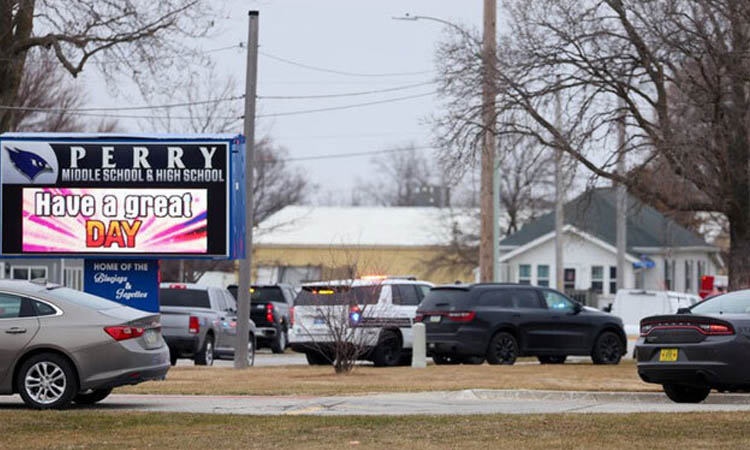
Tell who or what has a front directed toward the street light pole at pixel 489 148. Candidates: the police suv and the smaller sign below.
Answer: the police suv

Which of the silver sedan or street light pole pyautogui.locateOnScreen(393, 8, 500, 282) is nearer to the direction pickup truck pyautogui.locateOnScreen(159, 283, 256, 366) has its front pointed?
the street light pole

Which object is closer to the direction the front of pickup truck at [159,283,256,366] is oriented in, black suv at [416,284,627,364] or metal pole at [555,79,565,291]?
the metal pole

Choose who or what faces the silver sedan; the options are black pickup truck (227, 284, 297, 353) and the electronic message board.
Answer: the electronic message board

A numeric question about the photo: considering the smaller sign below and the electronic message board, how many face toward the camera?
2

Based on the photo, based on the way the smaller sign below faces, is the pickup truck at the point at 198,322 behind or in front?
behind

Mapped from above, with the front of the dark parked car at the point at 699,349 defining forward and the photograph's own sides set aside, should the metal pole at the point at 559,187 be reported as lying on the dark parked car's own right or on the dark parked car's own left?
on the dark parked car's own left

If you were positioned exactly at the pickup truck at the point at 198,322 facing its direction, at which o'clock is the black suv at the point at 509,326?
The black suv is roughly at 2 o'clock from the pickup truck.

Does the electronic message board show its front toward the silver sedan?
yes

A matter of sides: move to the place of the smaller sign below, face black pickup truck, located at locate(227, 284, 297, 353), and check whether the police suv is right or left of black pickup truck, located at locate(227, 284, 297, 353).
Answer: right

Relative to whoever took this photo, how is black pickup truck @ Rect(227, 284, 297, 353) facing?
facing away from the viewer and to the right of the viewer

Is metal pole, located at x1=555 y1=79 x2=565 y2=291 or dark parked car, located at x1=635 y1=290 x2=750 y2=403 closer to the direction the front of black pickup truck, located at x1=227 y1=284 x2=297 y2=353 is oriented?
the metal pole

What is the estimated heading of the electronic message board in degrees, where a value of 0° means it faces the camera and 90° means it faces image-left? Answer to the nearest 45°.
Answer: approximately 0°

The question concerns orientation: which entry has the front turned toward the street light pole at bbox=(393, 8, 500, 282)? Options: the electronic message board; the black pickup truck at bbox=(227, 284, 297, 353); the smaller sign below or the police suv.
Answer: the police suv
